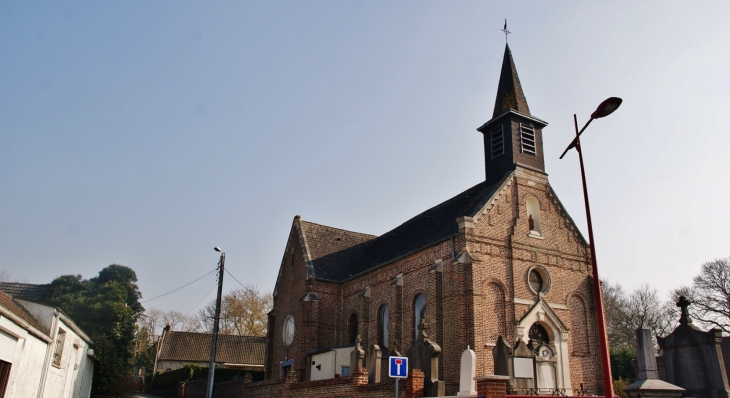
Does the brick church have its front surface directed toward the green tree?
no

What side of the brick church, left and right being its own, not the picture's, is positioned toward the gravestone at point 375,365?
right

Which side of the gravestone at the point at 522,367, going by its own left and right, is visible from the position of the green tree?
right

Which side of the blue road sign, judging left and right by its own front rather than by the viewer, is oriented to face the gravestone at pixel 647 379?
left

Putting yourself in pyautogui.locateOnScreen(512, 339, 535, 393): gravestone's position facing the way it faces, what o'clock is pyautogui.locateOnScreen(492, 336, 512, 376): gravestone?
pyautogui.locateOnScreen(492, 336, 512, 376): gravestone is roughly at 2 o'clock from pyautogui.locateOnScreen(512, 339, 535, 393): gravestone.

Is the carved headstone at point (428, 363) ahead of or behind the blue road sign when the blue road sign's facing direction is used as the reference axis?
behind

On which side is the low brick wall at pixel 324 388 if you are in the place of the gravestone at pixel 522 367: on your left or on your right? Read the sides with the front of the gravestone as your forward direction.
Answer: on your right

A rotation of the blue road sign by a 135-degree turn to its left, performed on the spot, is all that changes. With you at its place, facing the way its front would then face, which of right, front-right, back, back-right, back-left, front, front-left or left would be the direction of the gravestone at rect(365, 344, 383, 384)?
front-left

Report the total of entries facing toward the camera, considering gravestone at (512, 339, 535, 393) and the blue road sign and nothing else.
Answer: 2

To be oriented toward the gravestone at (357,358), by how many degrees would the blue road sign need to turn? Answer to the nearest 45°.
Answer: approximately 180°

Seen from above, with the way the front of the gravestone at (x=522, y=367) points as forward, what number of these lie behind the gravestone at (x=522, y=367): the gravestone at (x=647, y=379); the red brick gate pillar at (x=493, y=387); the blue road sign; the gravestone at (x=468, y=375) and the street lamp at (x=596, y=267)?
0

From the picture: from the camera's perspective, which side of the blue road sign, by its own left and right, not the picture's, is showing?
front

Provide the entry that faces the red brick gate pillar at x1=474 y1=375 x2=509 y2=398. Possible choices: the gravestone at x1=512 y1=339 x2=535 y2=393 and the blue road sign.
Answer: the gravestone

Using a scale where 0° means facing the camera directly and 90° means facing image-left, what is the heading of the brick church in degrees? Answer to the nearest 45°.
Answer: approximately 315°

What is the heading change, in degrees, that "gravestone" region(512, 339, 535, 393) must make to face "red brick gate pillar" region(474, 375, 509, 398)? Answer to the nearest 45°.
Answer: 0° — it already faces it

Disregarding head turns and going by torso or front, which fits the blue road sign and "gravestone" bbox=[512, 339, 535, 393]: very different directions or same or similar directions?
same or similar directions

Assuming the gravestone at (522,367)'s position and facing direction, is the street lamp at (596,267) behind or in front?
in front

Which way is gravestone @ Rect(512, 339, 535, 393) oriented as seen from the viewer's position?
toward the camera

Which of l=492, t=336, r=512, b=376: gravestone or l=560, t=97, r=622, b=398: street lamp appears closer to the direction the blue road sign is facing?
the street lamp
